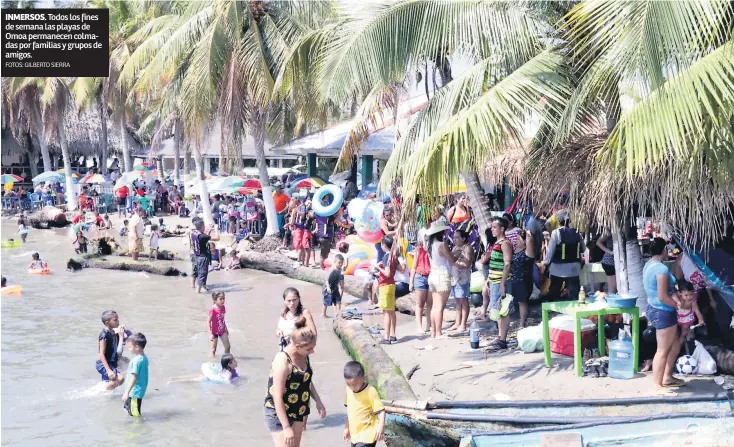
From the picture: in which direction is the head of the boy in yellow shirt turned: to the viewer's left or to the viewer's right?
to the viewer's left

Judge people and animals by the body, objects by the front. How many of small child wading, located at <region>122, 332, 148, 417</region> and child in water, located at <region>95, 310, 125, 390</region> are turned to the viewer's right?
1

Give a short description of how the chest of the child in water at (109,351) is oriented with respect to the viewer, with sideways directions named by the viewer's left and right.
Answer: facing to the right of the viewer

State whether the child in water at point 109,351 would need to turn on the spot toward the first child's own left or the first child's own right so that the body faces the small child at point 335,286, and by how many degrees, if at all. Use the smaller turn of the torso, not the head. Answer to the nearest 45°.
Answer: approximately 45° to the first child's own left
